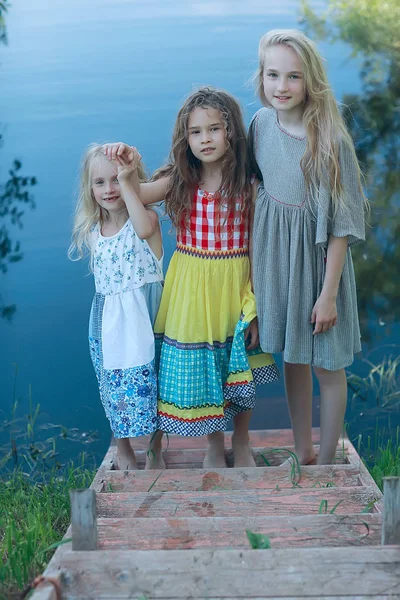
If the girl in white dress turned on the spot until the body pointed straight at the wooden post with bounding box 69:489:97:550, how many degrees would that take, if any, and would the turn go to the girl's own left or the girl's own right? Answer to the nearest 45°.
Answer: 0° — they already face it

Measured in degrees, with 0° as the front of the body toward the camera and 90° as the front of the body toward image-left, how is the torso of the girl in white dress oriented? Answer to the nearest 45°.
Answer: approximately 0°

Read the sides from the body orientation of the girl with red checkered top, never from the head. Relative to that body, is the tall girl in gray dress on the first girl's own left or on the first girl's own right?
on the first girl's own left

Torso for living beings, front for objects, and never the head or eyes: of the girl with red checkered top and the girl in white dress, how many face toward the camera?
2
